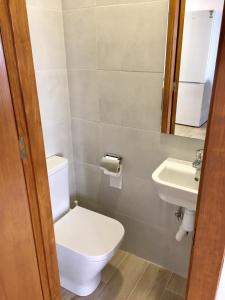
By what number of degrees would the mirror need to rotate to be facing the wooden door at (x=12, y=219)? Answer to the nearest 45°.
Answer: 0° — it already faces it

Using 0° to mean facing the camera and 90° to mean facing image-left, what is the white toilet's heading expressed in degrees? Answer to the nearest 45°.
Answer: approximately 315°

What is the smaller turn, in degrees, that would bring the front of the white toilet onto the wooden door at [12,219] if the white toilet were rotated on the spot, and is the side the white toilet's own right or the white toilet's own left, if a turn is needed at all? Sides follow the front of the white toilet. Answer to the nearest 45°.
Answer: approximately 45° to the white toilet's own right

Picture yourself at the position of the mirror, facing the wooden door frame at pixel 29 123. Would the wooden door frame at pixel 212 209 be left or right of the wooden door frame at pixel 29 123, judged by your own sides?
left

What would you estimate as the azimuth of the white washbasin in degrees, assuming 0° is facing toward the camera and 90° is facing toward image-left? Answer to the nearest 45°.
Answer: approximately 45°

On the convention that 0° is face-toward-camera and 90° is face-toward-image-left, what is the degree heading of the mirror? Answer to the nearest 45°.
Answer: approximately 45°

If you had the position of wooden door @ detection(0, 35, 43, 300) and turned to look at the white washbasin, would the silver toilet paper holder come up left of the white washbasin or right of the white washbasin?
left
